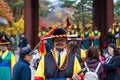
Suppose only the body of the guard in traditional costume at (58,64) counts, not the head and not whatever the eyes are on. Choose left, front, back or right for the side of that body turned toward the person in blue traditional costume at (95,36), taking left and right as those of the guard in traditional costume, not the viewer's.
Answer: back

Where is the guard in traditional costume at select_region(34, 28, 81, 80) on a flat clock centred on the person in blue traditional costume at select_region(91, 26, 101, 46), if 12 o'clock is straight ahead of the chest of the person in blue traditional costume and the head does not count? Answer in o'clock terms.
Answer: The guard in traditional costume is roughly at 12 o'clock from the person in blue traditional costume.

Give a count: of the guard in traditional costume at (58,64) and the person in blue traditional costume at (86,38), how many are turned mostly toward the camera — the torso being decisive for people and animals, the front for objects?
2

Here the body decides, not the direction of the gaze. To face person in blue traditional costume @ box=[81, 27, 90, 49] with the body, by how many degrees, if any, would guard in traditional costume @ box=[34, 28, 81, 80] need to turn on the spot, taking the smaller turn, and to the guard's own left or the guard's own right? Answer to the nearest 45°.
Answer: approximately 180°

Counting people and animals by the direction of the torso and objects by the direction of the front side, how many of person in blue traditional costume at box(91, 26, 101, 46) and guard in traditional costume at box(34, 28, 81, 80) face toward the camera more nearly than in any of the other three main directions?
2

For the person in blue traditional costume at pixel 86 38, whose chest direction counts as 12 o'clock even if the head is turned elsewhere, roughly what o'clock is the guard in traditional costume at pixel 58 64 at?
The guard in traditional costume is roughly at 12 o'clock from the person in blue traditional costume.
